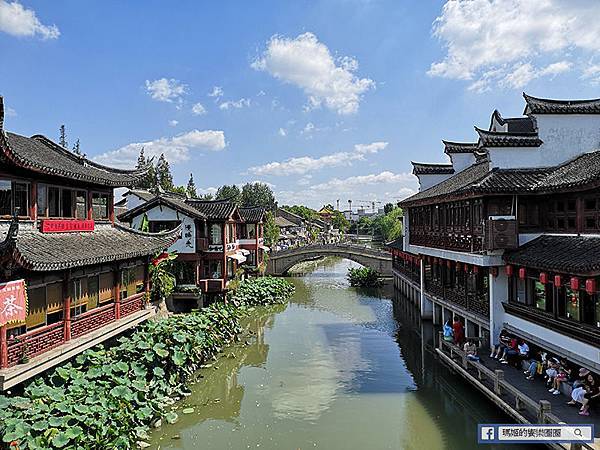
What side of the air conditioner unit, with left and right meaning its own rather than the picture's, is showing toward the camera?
front

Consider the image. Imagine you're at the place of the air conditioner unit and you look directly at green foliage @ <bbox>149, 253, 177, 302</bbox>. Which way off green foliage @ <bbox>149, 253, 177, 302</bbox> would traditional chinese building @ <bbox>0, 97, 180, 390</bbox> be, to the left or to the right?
left

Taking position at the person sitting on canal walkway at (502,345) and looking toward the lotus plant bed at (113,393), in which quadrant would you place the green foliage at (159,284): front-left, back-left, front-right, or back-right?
front-right

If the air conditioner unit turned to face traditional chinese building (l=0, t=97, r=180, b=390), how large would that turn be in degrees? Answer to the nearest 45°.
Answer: approximately 45° to its right

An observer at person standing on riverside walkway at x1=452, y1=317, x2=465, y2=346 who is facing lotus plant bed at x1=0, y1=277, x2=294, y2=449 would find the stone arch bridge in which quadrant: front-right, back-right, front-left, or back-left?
back-right

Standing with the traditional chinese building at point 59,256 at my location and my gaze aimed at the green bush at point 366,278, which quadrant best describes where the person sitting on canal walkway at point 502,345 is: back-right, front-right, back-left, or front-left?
front-right

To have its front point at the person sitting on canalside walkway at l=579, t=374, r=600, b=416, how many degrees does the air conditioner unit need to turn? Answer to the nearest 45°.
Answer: approximately 45° to its left
